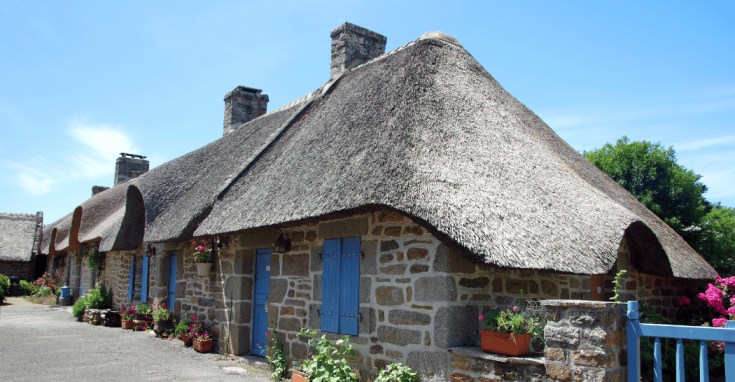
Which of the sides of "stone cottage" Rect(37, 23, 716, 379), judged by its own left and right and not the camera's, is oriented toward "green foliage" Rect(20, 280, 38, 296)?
right

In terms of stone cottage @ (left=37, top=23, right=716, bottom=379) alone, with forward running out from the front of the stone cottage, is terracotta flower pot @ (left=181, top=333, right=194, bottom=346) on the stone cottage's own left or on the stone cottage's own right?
on the stone cottage's own right

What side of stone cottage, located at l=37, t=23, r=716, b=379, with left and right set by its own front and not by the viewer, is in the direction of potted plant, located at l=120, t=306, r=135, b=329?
right

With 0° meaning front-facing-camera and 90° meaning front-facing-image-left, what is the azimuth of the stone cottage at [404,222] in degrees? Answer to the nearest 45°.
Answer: approximately 45°

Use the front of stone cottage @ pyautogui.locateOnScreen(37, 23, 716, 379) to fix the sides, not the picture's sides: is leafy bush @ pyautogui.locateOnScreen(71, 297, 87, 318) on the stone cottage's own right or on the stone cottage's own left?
on the stone cottage's own right

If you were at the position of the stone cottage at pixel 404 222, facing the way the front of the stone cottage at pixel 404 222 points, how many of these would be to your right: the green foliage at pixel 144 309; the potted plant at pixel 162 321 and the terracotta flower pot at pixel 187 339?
3

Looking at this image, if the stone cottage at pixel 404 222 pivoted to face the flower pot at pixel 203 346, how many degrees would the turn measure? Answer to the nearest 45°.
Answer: approximately 90° to its right
